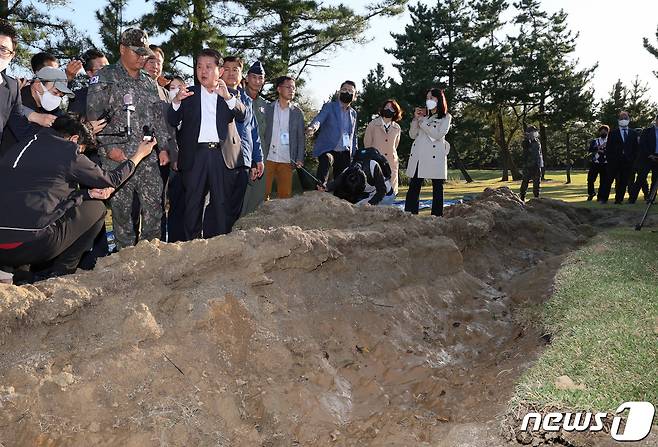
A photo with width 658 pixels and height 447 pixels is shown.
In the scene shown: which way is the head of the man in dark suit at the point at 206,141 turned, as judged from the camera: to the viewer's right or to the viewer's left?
to the viewer's left

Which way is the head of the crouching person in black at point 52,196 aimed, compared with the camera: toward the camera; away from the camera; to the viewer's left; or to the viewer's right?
to the viewer's right

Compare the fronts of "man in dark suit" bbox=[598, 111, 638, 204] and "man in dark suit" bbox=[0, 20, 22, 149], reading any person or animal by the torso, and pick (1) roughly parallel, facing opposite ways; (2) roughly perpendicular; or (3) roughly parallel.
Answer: roughly perpendicular

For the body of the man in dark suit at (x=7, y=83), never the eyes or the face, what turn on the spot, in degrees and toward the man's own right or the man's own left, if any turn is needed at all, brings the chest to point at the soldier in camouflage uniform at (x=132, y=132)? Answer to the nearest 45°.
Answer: approximately 45° to the man's own left

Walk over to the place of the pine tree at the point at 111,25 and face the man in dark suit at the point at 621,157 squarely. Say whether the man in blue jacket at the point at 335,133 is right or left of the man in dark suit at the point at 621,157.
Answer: right

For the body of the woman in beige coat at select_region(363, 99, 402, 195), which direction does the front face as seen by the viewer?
toward the camera

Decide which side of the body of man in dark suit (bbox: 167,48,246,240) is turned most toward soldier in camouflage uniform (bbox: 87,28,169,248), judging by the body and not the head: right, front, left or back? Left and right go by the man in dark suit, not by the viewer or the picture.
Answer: right

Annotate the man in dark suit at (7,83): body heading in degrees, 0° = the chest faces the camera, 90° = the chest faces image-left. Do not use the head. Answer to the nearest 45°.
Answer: approximately 315°

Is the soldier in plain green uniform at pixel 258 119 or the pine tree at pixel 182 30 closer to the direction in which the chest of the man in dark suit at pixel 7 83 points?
the soldier in plain green uniform

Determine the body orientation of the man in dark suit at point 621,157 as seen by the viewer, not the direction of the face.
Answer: toward the camera

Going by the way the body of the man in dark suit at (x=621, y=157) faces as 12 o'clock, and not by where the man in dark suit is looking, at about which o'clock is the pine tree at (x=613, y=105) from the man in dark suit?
The pine tree is roughly at 6 o'clock from the man in dark suit.
